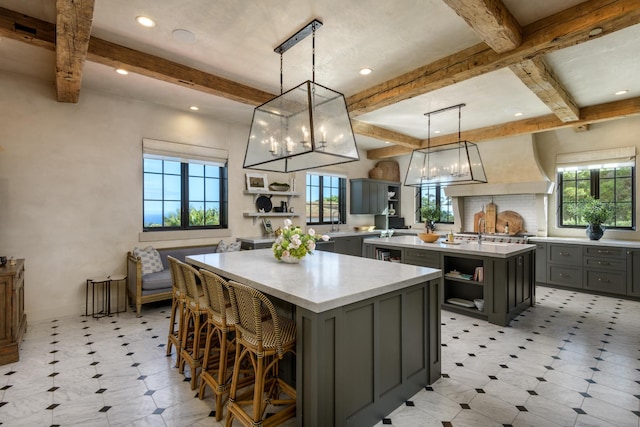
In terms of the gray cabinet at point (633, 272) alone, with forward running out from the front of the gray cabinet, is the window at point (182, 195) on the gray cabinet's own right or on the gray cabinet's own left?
on the gray cabinet's own right

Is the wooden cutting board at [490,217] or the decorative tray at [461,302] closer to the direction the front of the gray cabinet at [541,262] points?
the decorative tray

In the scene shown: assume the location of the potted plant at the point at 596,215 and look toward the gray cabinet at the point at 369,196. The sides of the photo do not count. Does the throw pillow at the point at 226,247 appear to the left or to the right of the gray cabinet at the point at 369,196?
left

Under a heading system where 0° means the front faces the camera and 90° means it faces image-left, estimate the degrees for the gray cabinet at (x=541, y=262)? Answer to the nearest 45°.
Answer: approximately 0°

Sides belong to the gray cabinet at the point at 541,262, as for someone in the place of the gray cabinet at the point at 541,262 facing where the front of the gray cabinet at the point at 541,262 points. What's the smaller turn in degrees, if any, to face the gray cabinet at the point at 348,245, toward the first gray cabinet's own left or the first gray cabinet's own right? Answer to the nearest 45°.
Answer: approximately 90° to the first gray cabinet's own right

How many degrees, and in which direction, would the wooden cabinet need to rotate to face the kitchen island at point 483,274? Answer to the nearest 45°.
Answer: approximately 45° to its left

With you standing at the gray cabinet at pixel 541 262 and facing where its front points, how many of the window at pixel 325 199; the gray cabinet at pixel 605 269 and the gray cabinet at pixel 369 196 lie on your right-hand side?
2

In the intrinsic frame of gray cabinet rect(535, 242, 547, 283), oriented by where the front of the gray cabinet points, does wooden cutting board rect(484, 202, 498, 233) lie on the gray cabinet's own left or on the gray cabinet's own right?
on the gray cabinet's own right

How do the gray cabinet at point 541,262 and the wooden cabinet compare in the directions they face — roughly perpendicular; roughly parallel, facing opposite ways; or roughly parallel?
roughly perpendicular
